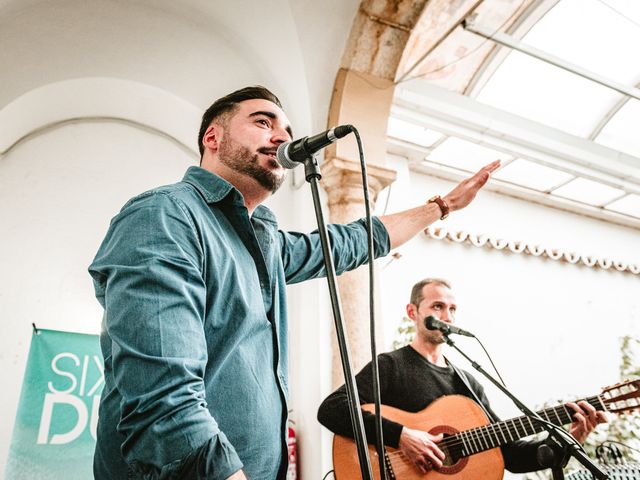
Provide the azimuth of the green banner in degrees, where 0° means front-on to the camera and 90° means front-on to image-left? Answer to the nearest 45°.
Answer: approximately 0°

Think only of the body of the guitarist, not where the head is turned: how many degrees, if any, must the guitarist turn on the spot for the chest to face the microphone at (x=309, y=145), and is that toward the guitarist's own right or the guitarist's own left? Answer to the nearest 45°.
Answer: approximately 45° to the guitarist's own right

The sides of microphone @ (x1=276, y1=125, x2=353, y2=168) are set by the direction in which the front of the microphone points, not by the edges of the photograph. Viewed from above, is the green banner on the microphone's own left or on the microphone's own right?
on the microphone's own right

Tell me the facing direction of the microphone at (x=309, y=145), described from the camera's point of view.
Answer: facing to the left of the viewer

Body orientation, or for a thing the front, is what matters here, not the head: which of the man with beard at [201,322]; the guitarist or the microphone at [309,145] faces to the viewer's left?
the microphone

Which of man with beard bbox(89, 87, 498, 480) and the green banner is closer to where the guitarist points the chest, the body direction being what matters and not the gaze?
the man with beard

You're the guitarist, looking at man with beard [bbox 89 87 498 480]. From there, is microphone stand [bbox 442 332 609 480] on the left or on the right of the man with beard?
left
